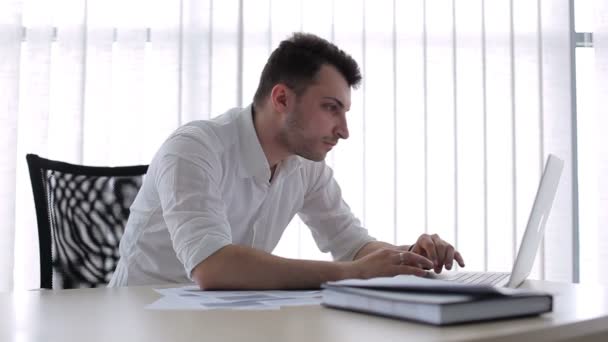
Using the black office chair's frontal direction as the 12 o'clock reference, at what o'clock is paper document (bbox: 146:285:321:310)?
The paper document is roughly at 1 o'clock from the black office chair.

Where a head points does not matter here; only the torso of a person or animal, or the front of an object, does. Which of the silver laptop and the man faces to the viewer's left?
the silver laptop

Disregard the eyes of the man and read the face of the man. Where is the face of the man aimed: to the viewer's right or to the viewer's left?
to the viewer's right

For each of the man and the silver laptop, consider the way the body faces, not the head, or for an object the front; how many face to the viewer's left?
1

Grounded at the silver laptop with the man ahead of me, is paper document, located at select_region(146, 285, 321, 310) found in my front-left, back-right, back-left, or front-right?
front-left

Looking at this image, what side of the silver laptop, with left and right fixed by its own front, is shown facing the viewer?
left

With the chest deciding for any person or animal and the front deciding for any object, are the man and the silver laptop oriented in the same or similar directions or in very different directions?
very different directions

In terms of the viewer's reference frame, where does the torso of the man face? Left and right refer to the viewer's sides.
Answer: facing the viewer and to the right of the viewer

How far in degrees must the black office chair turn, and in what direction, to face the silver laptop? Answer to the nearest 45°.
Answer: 0° — it already faces it

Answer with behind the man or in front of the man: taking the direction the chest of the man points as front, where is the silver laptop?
in front

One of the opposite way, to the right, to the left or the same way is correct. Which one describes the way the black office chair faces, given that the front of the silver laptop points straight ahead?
the opposite way

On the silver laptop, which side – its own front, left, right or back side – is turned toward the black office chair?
front
